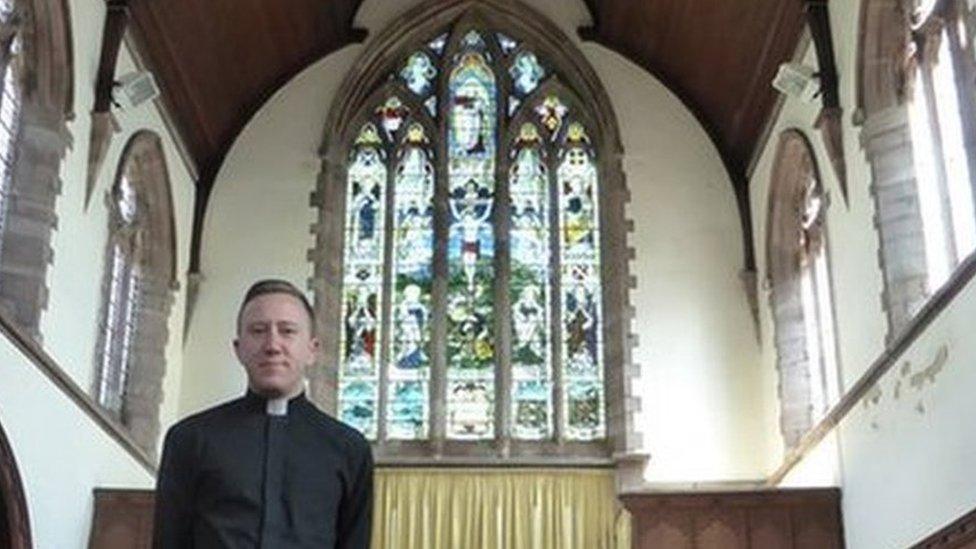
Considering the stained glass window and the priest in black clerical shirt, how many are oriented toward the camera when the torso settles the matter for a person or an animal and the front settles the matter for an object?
2

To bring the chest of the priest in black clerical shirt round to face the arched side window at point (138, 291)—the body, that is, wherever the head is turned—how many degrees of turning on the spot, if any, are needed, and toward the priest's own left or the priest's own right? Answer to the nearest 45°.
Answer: approximately 180°

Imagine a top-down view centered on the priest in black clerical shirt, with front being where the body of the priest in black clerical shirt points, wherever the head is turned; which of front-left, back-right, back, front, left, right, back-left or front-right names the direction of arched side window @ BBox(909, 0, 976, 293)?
back-left

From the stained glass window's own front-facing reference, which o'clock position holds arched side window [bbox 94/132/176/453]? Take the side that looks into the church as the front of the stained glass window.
The arched side window is roughly at 2 o'clock from the stained glass window.

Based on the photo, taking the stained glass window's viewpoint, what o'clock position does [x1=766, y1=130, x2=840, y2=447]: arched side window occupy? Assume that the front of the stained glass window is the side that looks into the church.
The arched side window is roughly at 10 o'clock from the stained glass window.

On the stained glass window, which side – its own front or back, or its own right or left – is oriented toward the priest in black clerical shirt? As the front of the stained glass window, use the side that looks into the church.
front

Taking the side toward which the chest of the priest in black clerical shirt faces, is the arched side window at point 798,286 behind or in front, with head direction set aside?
behind

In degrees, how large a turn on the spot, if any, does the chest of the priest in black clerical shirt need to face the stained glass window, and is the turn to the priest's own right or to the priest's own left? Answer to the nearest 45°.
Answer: approximately 180°
